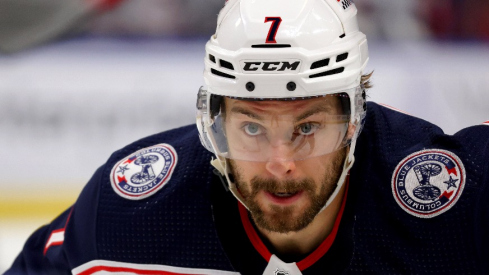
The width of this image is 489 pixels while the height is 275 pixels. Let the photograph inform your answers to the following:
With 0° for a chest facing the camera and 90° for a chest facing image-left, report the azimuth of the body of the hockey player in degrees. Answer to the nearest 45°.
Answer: approximately 0°

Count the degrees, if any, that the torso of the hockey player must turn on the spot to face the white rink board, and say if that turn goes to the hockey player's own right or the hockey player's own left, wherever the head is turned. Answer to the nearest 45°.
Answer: approximately 135° to the hockey player's own right
